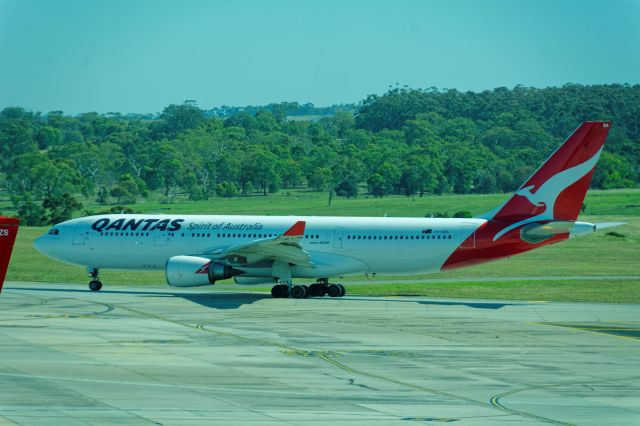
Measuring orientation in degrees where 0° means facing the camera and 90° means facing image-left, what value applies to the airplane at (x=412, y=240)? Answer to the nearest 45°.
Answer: approximately 90°
